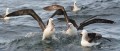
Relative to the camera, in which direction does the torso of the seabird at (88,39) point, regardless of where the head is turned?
to the viewer's left

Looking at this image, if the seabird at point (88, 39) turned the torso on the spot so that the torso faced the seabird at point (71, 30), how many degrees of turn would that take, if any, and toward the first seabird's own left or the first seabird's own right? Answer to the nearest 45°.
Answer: approximately 45° to the first seabird's own right
